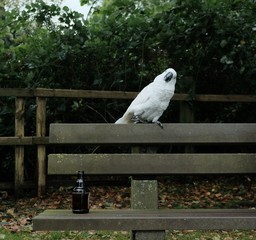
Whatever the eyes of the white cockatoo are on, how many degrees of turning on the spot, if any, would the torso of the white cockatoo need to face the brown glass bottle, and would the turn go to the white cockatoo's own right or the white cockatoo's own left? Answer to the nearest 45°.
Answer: approximately 135° to the white cockatoo's own right

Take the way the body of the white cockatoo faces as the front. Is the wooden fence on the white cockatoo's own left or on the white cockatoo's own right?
on the white cockatoo's own left

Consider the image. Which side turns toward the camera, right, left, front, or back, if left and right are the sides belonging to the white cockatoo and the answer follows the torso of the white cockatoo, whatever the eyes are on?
right
